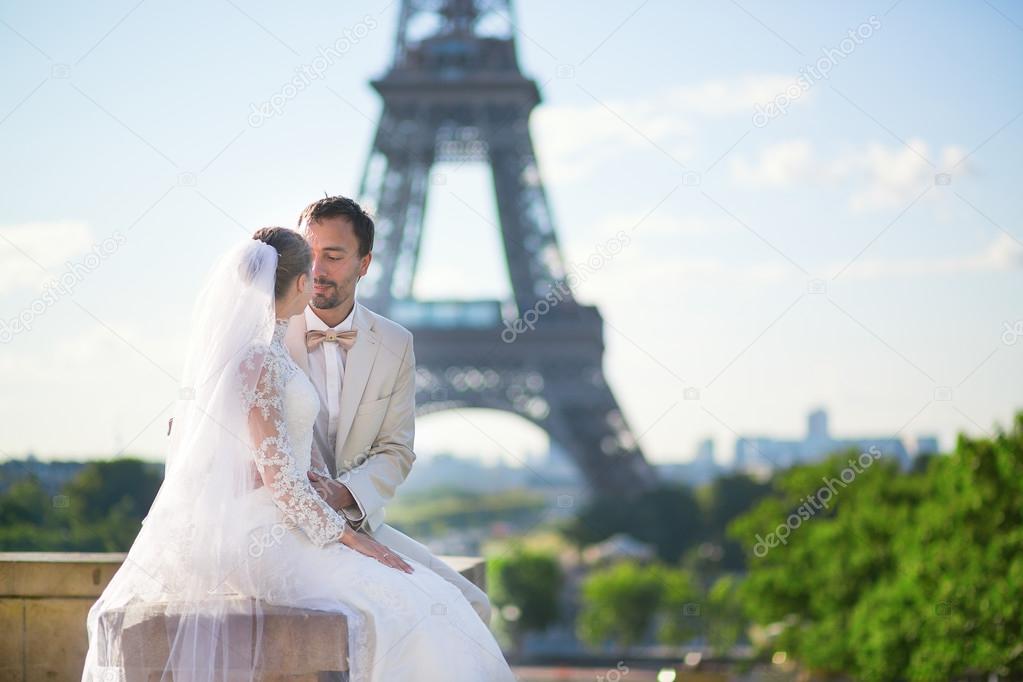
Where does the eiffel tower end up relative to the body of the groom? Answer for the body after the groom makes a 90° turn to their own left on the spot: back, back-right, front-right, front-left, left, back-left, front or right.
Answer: back-left

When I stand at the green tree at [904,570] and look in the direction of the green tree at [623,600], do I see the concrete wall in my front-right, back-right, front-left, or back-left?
back-left

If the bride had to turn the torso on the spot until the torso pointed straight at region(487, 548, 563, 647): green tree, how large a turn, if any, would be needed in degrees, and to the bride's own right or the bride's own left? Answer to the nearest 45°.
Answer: approximately 90° to the bride's own left

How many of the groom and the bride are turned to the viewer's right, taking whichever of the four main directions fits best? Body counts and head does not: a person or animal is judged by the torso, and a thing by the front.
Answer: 1

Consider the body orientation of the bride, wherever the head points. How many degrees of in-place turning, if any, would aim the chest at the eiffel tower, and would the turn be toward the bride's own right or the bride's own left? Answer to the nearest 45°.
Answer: approximately 90° to the bride's own left

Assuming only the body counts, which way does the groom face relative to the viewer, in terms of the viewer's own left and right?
facing the viewer and to the left of the viewer

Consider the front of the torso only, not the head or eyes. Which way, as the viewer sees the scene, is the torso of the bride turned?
to the viewer's right

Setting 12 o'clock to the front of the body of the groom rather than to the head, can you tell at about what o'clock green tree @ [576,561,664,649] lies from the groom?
The green tree is roughly at 5 o'clock from the groom.

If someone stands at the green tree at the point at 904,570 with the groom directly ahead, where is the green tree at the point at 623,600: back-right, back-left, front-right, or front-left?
back-right

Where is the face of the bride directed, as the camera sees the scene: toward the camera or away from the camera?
away from the camera
